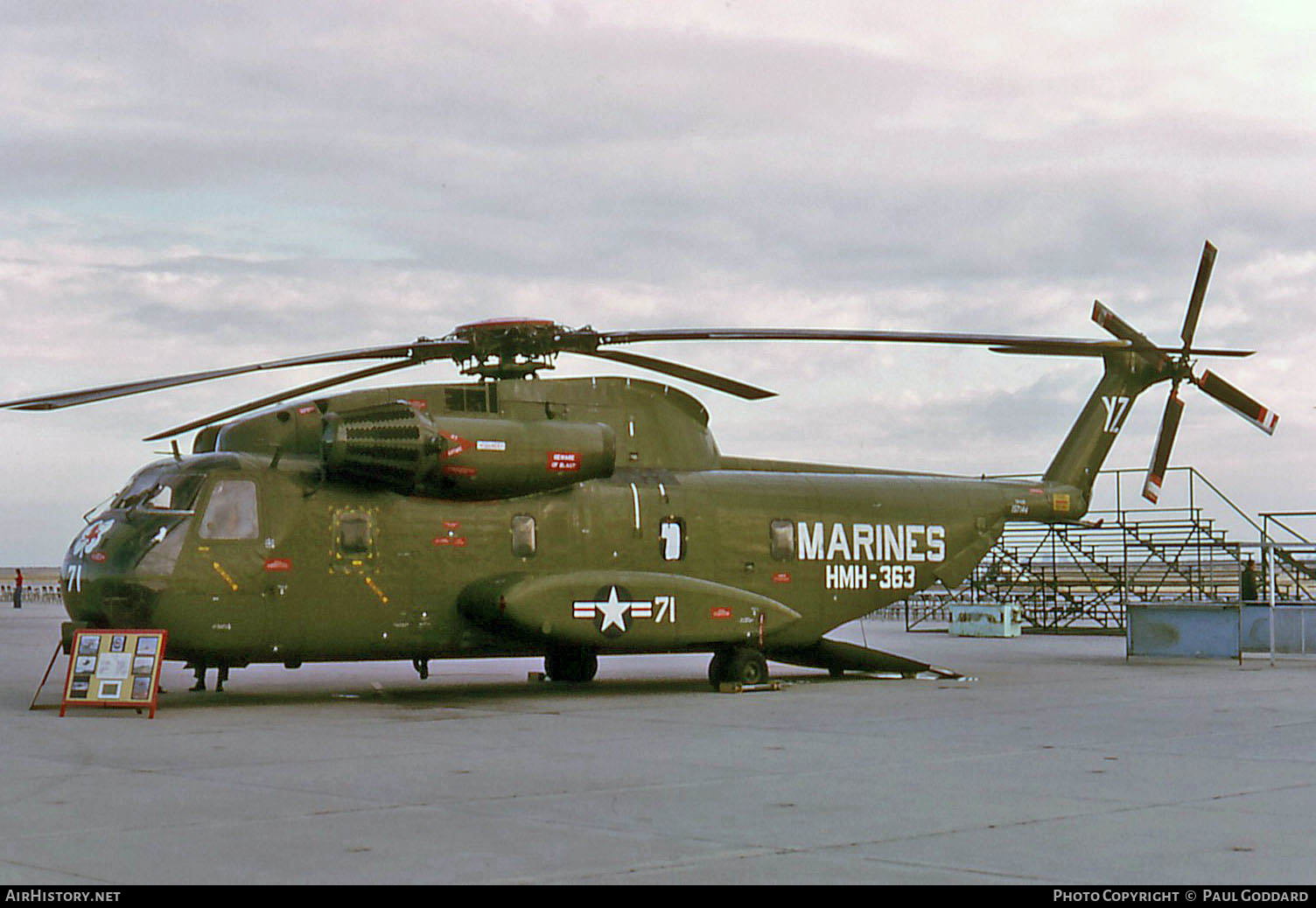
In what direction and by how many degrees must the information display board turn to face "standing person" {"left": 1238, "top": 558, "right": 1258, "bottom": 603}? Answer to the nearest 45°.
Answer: approximately 90° to its left

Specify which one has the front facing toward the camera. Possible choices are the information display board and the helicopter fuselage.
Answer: the information display board

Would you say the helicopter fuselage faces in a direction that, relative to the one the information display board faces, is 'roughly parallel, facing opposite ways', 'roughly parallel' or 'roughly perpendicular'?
roughly perpendicular

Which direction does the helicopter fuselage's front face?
to the viewer's left

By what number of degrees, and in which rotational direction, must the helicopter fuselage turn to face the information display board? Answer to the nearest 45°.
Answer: approximately 45° to its left

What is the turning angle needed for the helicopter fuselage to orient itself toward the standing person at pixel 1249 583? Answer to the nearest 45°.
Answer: approximately 135° to its right

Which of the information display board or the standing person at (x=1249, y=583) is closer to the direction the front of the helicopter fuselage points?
the information display board

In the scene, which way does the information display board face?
toward the camera

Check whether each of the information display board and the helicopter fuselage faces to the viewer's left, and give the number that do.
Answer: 1
